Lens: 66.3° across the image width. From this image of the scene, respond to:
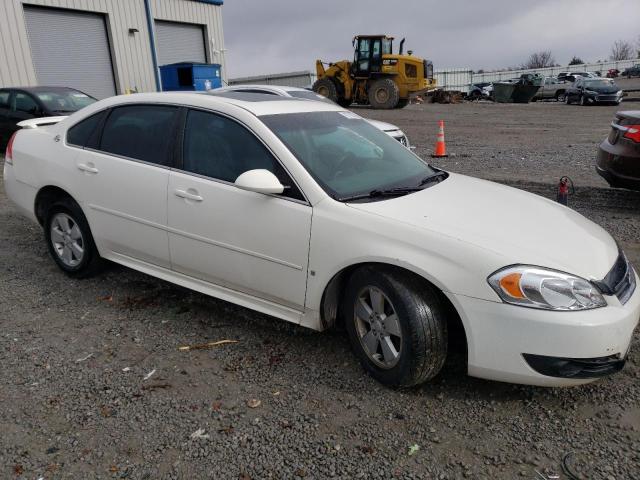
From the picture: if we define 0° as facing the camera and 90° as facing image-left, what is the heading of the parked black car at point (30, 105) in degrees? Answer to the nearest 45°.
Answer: approximately 315°

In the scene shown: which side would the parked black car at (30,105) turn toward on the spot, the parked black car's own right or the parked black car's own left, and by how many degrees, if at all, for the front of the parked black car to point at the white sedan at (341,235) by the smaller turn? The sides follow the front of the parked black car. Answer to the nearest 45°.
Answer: approximately 45° to the parked black car's own right

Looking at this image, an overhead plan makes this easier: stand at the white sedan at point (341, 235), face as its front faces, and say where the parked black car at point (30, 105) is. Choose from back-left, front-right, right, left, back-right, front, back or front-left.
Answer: back

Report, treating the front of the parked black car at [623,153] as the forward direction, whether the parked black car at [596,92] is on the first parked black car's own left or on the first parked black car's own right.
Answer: on the first parked black car's own left

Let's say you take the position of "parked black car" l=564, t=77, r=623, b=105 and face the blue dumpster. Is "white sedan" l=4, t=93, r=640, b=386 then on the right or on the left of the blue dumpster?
left

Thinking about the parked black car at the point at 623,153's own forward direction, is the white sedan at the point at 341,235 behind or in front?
behind

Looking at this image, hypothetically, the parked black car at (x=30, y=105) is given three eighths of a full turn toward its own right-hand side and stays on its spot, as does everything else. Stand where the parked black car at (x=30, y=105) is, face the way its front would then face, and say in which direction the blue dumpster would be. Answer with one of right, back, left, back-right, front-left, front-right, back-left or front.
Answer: back-right
